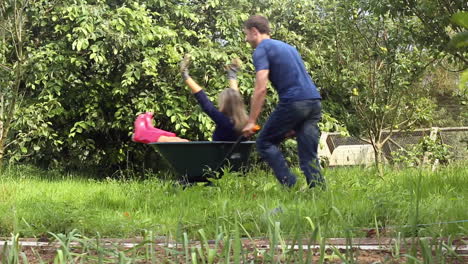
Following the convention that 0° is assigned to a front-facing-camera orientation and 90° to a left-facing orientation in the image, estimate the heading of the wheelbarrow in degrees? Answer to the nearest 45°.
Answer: approximately 90°

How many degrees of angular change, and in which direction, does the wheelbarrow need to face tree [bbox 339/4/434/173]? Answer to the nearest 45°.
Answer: approximately 135° to its right

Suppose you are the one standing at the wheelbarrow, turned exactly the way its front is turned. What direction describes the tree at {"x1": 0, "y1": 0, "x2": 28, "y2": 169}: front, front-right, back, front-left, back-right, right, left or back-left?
front-right

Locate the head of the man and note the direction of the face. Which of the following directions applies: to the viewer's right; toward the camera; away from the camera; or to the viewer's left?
to the viewer's left
